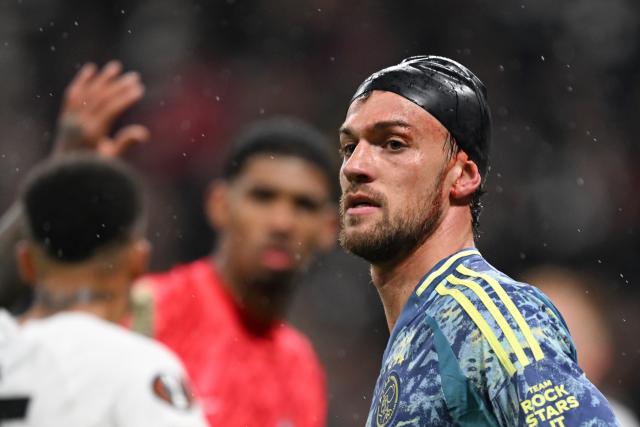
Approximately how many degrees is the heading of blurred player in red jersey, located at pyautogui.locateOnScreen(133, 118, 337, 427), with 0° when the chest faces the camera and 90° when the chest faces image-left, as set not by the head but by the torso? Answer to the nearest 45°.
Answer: approximately 315°

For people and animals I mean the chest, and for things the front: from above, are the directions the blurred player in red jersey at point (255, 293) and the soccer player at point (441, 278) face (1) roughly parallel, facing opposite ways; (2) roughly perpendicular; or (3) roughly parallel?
roughly perpendicular

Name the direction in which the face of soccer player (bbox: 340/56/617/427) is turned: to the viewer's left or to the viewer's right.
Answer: to the viewer's left

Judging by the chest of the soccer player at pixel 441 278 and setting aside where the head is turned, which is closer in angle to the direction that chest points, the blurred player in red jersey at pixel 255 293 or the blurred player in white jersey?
the blurred player in white jersey

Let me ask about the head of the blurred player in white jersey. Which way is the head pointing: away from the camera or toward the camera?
away from the camera

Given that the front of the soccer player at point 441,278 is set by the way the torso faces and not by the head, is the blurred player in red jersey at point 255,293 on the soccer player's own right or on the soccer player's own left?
on the soccer player's own right

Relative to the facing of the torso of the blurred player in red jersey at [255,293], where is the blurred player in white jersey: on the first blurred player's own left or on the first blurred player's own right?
on the first blurred player's own right
